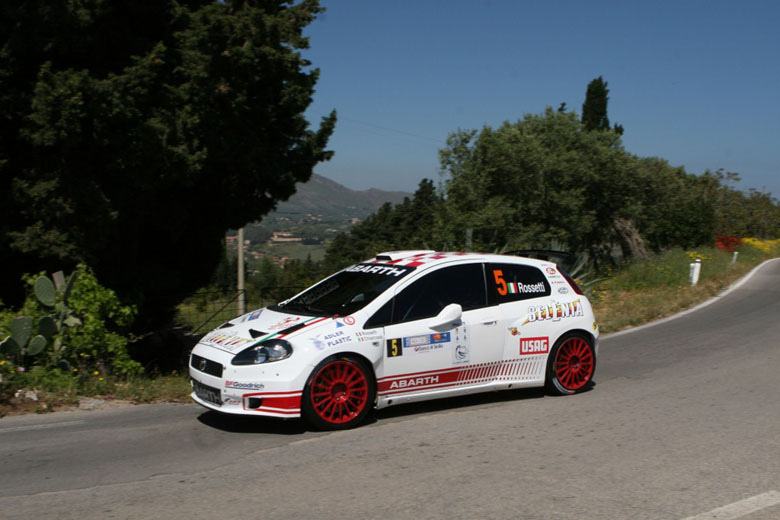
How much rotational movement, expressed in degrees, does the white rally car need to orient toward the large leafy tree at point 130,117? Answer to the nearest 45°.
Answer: approximately 90° to its right

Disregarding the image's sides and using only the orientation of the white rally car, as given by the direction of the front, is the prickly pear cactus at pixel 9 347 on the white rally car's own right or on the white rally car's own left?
on the white rally car's own right

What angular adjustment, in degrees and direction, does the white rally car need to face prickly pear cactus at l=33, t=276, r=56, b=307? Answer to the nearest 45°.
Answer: approximately 90° to its right

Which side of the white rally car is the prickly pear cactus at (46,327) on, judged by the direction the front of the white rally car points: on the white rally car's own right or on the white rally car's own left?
on the white rally car's own right

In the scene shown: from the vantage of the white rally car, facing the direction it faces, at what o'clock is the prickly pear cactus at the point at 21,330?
The prickly pear cactus is roughly at 2 o'clock from the white rally car.

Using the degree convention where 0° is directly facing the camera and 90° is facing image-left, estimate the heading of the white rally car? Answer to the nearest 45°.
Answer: approximately 45°

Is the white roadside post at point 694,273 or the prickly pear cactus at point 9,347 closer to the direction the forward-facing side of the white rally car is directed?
the prickly pear cactus

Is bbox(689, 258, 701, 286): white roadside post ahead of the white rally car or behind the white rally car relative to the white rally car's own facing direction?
behind
